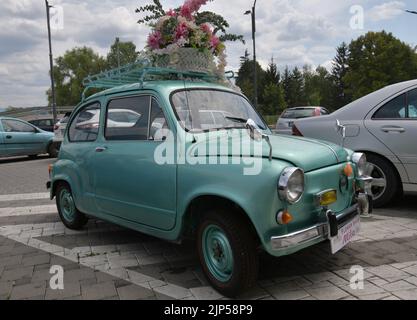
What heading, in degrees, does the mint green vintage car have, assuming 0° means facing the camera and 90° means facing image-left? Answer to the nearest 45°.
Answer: approximately 315°

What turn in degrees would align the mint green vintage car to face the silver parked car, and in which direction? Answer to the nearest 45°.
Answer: approximately 90° to its left

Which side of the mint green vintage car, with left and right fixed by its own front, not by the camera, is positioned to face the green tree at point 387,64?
left

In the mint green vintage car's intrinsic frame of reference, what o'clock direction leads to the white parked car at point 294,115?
The white parked car is roughly at 8 o'clock from the mint green vintage car.

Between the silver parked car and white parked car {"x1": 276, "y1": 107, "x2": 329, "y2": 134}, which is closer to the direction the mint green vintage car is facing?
the silver parked car

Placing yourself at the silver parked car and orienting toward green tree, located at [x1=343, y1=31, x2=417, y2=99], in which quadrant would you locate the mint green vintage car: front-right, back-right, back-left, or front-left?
back-left
